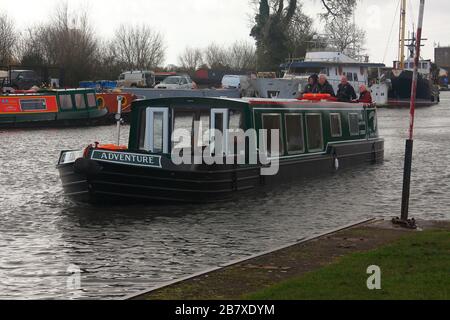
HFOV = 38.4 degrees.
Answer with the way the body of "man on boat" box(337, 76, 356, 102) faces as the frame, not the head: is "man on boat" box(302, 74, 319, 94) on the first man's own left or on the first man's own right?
on the first man's own right

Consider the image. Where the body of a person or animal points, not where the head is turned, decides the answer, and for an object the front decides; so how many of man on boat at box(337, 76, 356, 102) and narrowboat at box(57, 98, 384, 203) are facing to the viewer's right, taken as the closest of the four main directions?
0

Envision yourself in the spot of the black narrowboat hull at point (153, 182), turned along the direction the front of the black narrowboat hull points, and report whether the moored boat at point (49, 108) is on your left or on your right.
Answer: on your right

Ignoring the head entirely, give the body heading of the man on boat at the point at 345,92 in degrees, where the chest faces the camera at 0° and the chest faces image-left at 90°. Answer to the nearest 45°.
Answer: approximately 45°

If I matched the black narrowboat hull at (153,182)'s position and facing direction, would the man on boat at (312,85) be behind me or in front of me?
behind

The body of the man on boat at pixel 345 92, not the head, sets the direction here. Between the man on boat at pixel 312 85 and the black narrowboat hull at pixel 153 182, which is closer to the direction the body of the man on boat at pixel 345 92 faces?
the black narrowboat hull

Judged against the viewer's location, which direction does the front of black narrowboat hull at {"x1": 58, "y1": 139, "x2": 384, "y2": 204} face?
facing the viewer and to the left of the viewer

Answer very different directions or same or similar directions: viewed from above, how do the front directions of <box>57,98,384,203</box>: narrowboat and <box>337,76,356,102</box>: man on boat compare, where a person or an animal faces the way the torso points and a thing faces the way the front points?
same or similar directions
